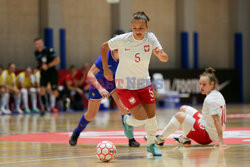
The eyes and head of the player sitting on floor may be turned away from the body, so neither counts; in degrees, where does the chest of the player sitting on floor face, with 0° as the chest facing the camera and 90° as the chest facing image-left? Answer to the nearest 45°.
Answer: approximately 90°

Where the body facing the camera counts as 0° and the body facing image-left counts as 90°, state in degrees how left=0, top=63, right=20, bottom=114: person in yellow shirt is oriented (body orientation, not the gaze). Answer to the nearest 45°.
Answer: approximately 0°

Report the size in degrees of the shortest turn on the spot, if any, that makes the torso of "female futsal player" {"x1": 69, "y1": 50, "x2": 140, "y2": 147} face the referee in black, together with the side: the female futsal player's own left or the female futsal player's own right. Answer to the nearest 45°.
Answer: approximately 135° to the female futsal player's own left

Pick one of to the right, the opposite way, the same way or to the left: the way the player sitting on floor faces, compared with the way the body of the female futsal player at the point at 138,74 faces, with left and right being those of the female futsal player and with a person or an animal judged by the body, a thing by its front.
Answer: to the right

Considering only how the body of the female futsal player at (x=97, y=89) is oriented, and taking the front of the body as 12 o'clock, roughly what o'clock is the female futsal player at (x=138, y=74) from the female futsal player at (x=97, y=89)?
the female futsal player at (x=138, y=74) is roughly at 1 o'clock from the female futsal player at (x=97, y=89).

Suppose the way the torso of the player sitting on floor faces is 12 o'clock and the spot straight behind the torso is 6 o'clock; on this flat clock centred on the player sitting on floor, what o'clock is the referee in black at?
The referee in black is roughly at 2 o'clock from the player sitting on floor.

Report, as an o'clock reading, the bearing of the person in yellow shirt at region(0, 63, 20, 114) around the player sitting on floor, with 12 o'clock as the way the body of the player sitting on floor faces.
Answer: The person in yellow shirt is roughly at 2 o'clock from the player sitting on floor.

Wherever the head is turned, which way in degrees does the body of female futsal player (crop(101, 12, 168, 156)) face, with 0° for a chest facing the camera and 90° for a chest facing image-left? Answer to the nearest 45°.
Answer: approximately 0°
